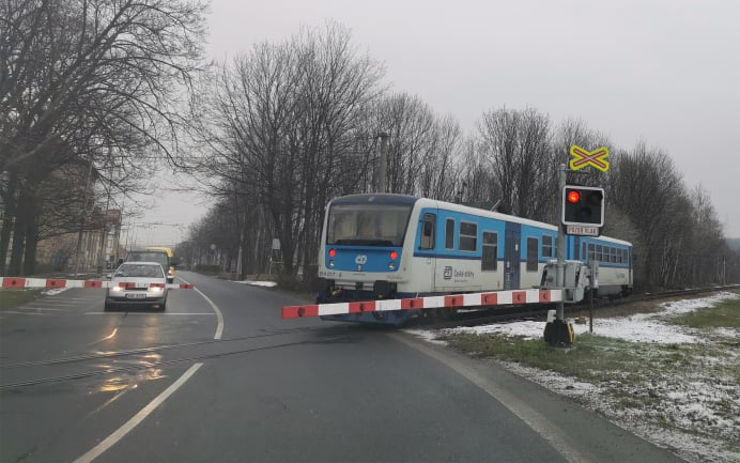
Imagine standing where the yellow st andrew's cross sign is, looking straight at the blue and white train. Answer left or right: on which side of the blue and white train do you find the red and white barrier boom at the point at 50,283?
left

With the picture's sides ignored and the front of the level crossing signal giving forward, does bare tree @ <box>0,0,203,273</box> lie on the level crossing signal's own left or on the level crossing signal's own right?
on the level crossing signal's own right

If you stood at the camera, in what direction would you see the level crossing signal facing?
facing the viewer

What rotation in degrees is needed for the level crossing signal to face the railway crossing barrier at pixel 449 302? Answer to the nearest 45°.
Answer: approximately 135° to its right

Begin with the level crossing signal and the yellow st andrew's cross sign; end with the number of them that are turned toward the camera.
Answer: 2

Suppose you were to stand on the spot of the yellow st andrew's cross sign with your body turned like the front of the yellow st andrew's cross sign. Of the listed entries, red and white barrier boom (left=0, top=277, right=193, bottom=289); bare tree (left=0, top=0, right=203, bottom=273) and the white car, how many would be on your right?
3

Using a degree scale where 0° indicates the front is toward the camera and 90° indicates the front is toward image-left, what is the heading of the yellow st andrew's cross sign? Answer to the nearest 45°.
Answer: approximately 0°

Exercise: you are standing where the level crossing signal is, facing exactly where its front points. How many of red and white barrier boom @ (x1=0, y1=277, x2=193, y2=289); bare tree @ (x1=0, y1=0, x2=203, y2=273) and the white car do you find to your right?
3

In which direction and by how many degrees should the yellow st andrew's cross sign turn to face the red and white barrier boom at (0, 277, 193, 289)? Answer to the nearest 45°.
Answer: approximately 90° to its right

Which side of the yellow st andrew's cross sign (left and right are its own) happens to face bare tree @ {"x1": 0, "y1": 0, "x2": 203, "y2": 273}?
right
